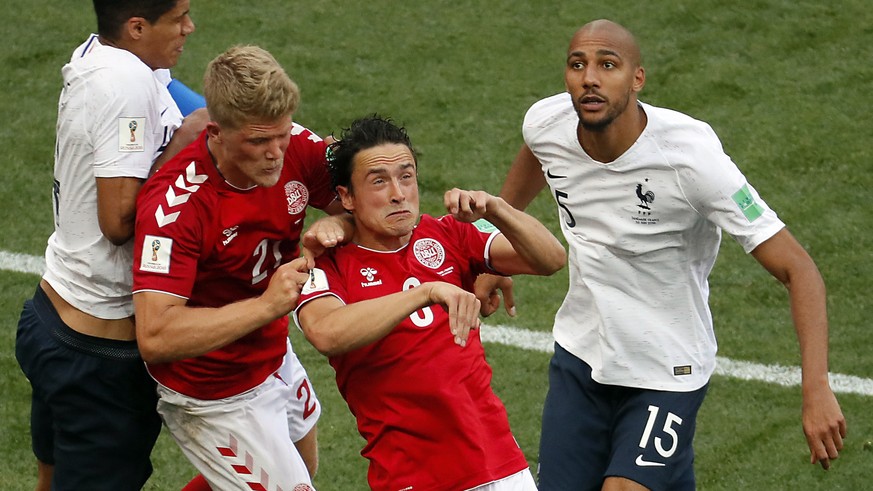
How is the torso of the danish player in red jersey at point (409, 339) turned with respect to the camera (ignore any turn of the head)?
toward the camera

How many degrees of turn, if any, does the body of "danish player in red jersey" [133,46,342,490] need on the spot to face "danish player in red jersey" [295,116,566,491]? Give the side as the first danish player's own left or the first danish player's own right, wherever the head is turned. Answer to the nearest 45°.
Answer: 0° — they already face them

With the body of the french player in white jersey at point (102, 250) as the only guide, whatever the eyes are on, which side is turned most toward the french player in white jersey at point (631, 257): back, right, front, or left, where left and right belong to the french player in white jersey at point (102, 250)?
front

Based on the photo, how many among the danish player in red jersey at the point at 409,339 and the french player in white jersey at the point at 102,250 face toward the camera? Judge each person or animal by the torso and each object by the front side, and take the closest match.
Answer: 1

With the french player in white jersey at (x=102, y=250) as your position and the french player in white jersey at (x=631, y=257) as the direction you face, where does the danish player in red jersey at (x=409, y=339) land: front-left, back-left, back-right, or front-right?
front-right

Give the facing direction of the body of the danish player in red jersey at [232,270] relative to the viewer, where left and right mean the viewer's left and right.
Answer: facing the viewer and to the right of the viewer

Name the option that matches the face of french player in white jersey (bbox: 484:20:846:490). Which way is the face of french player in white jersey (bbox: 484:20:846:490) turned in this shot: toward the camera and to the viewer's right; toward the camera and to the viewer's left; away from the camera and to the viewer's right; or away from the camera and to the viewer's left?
toward the camera and to the viewer's left

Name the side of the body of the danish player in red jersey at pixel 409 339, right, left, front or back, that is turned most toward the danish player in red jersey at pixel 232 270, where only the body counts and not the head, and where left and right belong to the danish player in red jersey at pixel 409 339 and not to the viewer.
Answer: right

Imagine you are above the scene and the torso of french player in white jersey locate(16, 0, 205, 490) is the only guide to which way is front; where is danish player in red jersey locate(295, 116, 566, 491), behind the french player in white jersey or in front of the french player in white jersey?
in front

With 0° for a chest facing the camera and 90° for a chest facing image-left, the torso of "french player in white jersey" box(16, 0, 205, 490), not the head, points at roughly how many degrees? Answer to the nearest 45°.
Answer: approximately 270°

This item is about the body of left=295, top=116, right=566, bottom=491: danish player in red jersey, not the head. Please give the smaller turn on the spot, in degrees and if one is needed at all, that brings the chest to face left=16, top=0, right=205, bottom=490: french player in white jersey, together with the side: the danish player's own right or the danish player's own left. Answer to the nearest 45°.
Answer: approximately 90° to the danish player's own right
